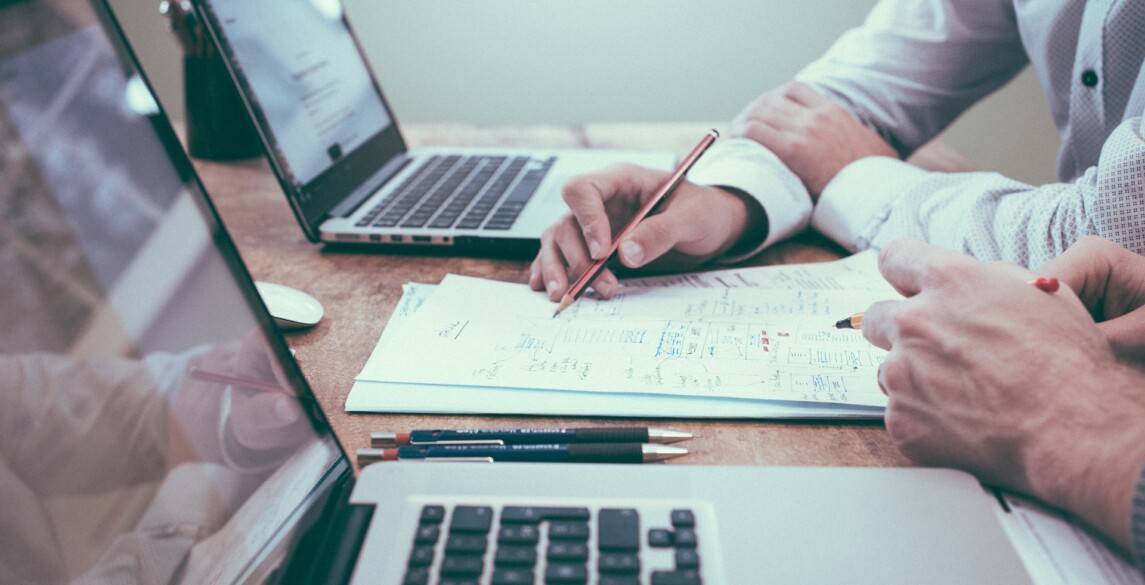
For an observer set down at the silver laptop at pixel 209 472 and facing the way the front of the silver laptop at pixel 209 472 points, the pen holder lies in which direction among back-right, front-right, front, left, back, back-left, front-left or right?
left

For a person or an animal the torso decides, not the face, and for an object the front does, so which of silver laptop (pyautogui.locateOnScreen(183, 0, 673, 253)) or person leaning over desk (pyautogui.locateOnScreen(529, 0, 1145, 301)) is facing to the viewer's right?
the silver laptop

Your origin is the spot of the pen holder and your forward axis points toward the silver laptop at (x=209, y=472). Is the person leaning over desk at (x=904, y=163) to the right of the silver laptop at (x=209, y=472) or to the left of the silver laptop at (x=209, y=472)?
left

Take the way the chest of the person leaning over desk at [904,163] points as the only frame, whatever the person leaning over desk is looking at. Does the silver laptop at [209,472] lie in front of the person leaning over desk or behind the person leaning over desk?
in front

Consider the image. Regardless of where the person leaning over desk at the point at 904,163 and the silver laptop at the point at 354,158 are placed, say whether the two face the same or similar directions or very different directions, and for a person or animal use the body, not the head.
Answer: very different directions

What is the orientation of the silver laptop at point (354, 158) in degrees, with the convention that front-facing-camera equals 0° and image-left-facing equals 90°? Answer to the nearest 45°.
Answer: approximately 270°

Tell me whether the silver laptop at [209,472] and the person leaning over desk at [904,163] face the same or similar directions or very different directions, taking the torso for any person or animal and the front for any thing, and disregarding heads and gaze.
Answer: very different directions
